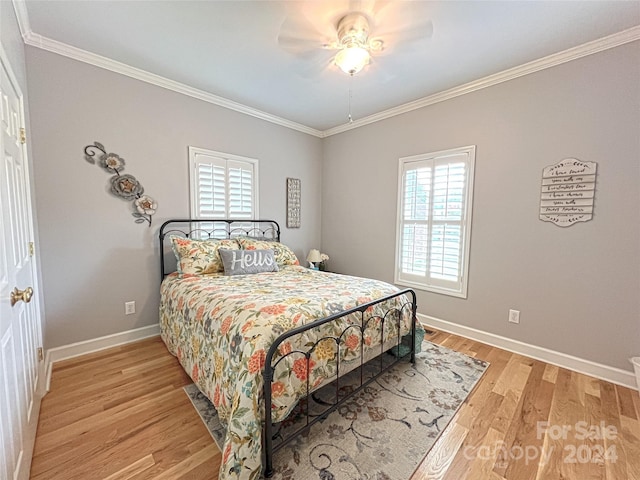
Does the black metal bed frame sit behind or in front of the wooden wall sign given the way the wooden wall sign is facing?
in front

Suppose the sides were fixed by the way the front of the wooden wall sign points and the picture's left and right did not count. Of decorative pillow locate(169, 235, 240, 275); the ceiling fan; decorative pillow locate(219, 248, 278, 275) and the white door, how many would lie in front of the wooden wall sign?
4

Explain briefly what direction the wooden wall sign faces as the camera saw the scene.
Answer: facing the viewer and to the left of the viewer

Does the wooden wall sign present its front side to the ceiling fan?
yes

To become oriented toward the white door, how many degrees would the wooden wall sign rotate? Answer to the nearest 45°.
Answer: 0° — it already faces it

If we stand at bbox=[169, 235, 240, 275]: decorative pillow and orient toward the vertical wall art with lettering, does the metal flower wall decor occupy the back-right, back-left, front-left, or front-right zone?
back-left

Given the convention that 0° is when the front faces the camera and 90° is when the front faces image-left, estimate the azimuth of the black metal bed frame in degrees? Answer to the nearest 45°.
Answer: approximately 315°

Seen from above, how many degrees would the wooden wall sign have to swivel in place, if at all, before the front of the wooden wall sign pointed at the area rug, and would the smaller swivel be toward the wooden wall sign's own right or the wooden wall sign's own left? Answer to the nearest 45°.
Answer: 0° — it already faces it

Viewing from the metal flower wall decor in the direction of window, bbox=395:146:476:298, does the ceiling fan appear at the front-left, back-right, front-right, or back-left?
front-right

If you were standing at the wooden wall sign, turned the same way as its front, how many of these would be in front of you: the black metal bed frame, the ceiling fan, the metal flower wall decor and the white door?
4

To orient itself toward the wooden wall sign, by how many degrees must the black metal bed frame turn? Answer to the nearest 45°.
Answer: approximately 45° to its left

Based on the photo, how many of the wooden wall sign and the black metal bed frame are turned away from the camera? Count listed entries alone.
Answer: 0
